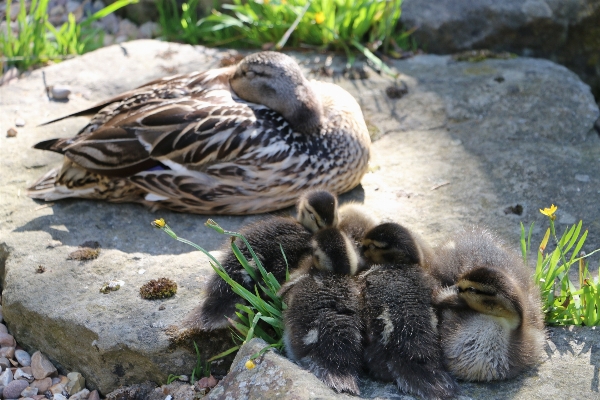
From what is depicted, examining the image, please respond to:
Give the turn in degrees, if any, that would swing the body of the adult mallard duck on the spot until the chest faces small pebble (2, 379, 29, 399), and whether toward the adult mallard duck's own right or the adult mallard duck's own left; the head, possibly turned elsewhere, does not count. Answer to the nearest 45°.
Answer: approximately 135° to the adult mallard duck's own right

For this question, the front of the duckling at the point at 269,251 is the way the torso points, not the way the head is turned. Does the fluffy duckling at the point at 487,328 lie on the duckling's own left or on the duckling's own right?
on the duckling's own right

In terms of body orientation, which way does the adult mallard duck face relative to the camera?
to the viewer's right

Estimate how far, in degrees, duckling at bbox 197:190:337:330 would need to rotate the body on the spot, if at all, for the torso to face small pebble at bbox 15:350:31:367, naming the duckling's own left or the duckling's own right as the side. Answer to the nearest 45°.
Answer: approximately 135° to the duckling's own left

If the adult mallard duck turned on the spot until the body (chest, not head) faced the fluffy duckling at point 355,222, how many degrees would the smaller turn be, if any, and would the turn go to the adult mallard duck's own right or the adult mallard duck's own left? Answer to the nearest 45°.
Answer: approximately 45° to the adult mallard duck's own right

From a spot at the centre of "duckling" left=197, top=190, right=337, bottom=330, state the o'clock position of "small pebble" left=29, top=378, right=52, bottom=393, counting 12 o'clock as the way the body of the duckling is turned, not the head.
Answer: The small pebble is roughly at 7 o'clock from the duckling.

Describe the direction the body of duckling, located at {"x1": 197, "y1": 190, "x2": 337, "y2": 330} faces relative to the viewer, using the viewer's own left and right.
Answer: facing away from the viewer and to the right of the viewer

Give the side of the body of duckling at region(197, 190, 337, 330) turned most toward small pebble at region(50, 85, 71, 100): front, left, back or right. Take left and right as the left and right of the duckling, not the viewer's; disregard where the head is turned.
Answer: left

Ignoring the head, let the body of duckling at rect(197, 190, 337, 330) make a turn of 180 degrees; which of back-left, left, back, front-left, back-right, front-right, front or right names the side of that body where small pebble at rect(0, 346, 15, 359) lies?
front-right
